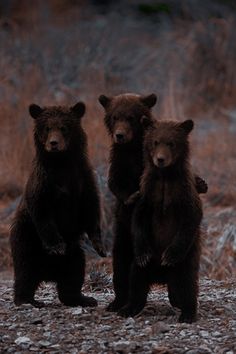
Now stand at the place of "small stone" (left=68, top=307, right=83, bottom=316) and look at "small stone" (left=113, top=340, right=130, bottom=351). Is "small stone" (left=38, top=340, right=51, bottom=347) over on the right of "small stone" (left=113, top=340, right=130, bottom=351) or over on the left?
right

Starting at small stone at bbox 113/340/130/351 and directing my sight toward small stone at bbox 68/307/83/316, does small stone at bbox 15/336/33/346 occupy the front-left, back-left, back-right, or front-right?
front-left

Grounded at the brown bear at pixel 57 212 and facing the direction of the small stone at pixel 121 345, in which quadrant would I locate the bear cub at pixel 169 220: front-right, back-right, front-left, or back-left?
front-left

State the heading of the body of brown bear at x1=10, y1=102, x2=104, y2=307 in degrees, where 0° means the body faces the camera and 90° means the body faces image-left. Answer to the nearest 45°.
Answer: approximately 315°

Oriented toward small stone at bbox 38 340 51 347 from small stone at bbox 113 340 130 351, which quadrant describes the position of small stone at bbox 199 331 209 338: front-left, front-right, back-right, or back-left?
back-right
